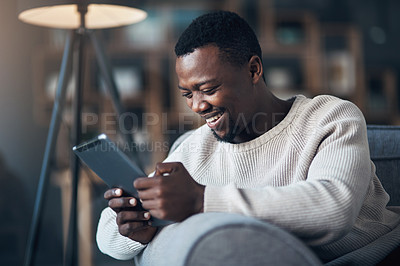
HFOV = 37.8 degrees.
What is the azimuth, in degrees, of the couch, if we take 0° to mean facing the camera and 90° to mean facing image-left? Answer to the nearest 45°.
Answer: approximately 45°

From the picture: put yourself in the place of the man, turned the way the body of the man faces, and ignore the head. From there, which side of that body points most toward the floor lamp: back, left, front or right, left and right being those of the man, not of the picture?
right

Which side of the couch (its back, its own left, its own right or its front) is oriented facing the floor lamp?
right

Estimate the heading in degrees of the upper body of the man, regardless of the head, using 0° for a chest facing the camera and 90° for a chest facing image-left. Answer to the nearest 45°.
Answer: approximately 45°
